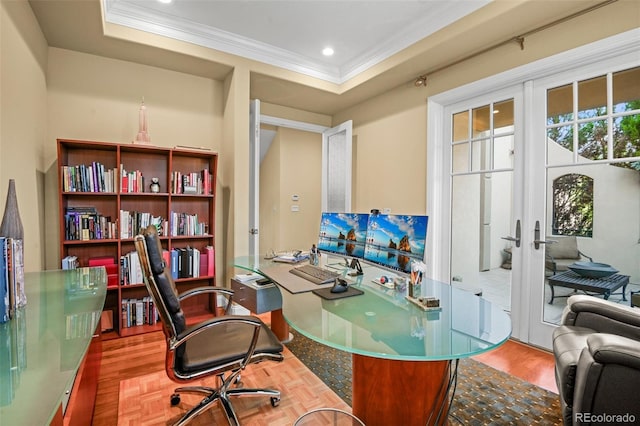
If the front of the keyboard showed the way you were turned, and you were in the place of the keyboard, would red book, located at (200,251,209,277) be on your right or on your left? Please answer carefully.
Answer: on your right

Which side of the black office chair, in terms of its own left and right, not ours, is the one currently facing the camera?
right

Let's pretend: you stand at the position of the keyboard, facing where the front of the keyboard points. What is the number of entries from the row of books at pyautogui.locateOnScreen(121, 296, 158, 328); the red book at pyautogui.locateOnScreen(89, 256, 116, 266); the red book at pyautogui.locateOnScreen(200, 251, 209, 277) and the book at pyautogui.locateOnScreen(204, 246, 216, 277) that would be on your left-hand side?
0

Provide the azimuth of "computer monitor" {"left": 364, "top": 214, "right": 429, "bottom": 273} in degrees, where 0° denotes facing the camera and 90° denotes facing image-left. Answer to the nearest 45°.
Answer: approximately 45°

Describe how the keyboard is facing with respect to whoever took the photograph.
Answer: facing the viewer and to the left of the viewer

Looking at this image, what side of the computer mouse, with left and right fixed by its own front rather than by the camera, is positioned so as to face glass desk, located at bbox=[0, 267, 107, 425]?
back

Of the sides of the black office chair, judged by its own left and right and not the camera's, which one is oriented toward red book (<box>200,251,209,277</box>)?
left

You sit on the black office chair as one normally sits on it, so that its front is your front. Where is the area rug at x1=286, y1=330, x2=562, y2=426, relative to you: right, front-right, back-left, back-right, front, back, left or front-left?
front

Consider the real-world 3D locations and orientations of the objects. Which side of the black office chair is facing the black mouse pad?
front

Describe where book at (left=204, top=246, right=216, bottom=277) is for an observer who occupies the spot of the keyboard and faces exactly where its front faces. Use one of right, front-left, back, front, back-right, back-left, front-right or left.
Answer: right

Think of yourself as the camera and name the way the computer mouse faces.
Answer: facing away from the viewer and to the right of the viewer

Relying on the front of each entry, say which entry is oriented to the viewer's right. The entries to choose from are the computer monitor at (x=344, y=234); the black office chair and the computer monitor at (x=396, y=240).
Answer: the black office chair

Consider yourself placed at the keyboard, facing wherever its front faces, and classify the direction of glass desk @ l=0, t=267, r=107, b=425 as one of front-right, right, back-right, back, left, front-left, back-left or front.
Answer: front

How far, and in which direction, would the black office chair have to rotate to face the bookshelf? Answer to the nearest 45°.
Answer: approximately 90° to its left

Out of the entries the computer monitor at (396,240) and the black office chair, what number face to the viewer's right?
1

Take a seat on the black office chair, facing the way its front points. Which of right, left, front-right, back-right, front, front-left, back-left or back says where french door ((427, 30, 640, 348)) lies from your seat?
front

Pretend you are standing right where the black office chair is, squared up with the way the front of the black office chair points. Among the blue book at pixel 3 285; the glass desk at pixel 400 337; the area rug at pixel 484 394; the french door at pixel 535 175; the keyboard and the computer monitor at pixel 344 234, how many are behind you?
1
